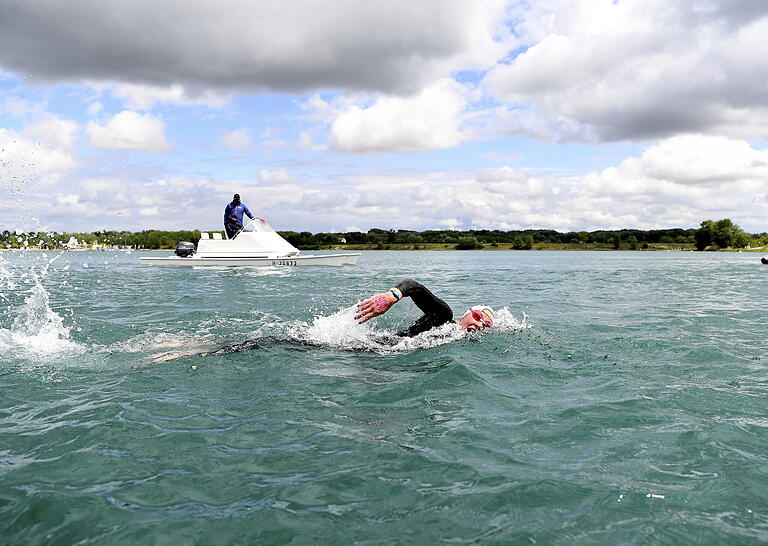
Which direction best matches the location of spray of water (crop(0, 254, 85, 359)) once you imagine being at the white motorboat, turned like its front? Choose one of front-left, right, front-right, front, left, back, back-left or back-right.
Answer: right

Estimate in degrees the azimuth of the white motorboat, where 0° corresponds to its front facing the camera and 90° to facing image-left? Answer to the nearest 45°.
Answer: approximately 270°

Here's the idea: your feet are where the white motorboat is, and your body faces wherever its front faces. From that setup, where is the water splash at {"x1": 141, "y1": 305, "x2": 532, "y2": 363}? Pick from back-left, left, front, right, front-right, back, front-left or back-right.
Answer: right
